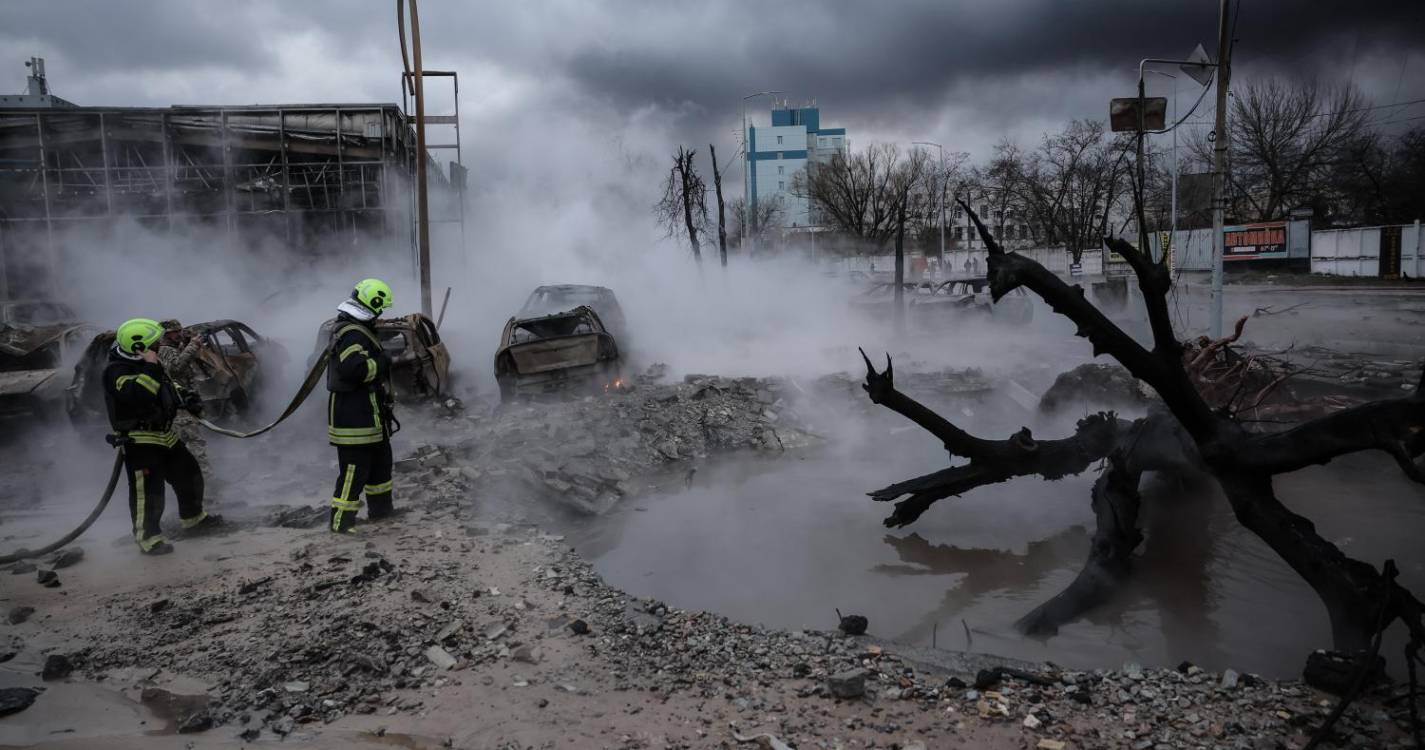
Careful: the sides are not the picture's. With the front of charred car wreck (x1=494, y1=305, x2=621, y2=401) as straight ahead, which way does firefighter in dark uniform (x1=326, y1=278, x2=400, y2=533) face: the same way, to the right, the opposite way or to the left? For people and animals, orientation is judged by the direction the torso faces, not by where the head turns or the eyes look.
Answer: to the right
